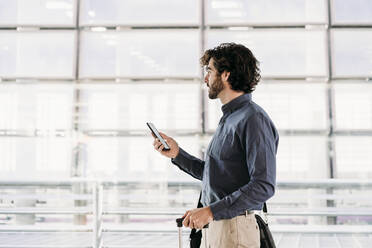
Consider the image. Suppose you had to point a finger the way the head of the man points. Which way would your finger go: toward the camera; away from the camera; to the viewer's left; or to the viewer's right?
to the viewer's left

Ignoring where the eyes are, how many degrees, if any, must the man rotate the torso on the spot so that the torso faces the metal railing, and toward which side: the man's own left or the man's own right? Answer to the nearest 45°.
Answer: approximately 90° to the man's own right

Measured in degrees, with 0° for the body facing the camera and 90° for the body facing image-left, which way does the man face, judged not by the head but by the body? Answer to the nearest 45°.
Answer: approximately 90°
